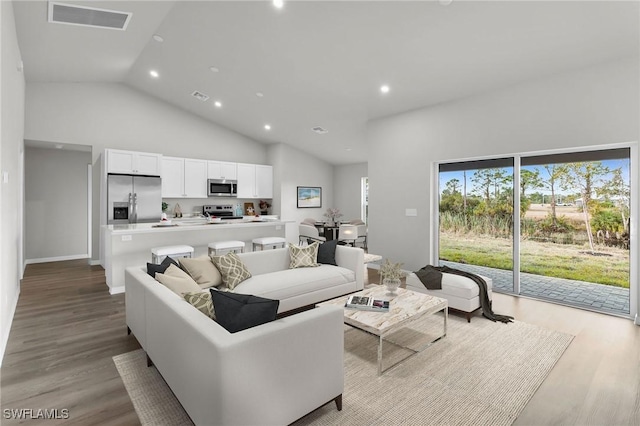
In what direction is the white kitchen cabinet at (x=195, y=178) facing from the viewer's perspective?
toward the camera

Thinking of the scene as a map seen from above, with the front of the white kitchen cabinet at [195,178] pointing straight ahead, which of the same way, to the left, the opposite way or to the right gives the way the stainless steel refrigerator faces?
the same way

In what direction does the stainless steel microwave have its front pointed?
toward the camera

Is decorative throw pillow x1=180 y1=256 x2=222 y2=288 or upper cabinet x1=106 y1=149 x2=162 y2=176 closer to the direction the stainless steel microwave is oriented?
the decorative throw pillow

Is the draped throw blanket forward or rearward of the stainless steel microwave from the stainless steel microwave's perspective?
forward

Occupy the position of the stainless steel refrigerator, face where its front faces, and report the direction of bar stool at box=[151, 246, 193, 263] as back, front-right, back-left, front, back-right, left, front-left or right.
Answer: front

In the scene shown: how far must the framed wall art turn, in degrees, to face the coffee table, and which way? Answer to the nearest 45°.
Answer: approximately 45° to its right

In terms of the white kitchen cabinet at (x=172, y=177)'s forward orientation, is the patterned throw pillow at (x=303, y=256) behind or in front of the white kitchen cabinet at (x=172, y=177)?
in front

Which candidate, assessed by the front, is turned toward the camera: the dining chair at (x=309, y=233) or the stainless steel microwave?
the stainless steel microwave

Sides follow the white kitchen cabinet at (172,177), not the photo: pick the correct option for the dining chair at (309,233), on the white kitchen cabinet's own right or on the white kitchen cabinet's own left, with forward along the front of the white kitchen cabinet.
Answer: on the white kitchen cabinet's own left

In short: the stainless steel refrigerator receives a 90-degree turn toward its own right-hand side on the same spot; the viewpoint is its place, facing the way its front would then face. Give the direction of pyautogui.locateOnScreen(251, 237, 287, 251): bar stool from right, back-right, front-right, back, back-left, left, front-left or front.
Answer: back-left

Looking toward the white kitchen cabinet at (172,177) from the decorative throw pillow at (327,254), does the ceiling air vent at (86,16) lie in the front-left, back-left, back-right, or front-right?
front-left

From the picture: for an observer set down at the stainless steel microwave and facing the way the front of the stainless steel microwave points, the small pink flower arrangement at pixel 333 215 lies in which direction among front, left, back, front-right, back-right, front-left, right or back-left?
left

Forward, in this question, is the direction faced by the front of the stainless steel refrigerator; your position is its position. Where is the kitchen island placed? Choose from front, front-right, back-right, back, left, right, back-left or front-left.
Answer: front

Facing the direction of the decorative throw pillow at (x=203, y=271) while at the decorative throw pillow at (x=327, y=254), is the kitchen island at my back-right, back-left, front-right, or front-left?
front-right

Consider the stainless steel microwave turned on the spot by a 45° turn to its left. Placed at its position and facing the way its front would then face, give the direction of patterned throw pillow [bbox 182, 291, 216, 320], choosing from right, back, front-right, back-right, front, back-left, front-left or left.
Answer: front-right

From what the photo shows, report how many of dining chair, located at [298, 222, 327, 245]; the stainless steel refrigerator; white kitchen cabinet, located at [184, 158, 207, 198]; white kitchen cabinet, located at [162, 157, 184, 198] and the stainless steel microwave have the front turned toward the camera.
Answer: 4

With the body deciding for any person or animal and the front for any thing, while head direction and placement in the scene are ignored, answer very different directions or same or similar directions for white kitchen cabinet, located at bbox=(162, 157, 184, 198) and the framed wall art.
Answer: same or similar directions
